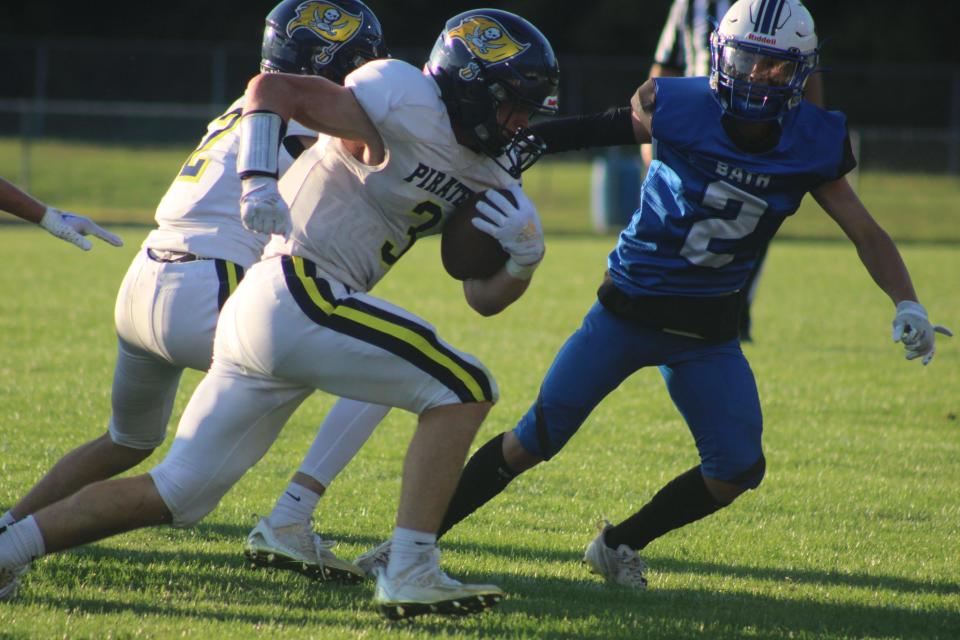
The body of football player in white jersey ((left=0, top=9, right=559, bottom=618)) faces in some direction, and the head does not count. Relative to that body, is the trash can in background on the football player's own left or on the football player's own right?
on the football player's own left

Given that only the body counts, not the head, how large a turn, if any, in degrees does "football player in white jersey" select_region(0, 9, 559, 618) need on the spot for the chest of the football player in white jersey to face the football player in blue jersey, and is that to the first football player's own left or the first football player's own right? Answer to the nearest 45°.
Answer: approximately 45° to the first football player's own left

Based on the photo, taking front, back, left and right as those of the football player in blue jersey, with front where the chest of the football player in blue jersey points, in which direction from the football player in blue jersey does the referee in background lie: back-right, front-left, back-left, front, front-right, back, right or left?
back

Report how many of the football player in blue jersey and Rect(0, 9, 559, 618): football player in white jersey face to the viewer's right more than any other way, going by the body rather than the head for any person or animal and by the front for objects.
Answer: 1

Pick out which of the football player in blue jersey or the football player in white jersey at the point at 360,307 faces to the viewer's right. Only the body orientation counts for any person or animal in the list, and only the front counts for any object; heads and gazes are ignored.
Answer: the football player in white jersey

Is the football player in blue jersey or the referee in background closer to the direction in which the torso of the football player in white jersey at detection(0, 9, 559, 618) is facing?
the football player in blue jersey

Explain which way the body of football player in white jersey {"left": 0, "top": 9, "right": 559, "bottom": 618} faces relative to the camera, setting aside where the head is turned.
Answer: to the viewer's right

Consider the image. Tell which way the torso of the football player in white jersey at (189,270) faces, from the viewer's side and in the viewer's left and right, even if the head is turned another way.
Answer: facing away from the viewer and to the right of the viewer
